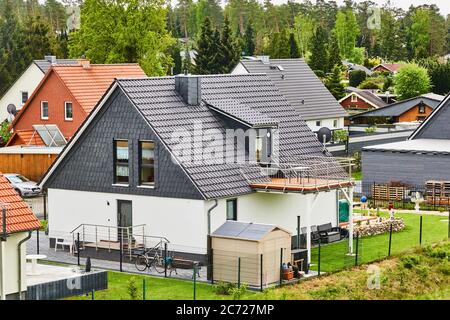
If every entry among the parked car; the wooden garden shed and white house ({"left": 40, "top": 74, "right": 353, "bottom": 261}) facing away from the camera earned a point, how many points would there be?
0

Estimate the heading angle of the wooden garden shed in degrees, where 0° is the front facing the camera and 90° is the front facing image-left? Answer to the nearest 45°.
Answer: approximately 315°

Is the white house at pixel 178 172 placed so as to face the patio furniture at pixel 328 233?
no

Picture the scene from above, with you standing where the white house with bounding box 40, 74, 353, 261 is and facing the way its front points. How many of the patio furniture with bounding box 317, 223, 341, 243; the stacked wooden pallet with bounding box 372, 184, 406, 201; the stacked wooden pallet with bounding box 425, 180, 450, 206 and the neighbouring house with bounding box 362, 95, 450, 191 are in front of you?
0

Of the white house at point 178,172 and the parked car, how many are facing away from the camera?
0

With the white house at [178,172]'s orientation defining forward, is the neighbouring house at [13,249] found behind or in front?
in front

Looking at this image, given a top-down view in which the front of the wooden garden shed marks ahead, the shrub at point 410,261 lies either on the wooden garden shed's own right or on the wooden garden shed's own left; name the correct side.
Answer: on the wooden garden shed's own left

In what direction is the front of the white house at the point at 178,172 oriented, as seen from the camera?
facing the viewer and to the left of the viewer
